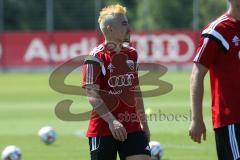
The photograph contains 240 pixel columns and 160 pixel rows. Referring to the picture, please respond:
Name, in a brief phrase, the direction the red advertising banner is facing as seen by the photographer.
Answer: facing the viewer

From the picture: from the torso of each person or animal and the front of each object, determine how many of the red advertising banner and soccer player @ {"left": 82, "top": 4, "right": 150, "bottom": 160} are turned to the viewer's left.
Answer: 0

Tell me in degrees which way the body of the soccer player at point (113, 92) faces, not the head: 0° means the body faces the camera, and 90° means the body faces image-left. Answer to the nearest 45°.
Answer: approximately 315°

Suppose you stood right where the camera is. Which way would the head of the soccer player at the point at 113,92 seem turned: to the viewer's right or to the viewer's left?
to the viewer's right

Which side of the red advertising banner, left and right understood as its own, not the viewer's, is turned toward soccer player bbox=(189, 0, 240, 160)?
front

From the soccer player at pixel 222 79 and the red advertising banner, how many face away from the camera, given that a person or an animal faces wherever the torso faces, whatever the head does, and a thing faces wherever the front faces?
0

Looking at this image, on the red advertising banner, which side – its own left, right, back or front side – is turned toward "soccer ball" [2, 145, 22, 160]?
front

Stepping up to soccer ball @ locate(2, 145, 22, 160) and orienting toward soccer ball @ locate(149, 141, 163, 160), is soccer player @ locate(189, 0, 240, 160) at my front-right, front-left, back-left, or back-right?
front-right
